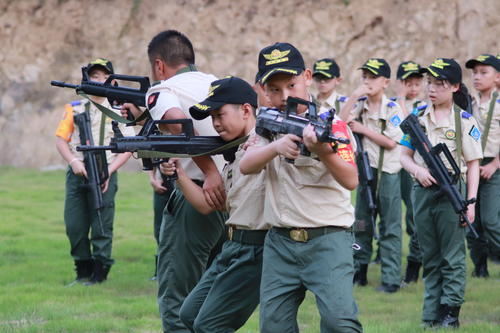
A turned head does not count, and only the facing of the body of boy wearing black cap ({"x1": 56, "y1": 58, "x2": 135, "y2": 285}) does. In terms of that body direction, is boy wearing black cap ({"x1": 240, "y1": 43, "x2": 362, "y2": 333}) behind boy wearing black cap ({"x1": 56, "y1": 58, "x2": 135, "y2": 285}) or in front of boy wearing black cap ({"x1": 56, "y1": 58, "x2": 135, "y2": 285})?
in front

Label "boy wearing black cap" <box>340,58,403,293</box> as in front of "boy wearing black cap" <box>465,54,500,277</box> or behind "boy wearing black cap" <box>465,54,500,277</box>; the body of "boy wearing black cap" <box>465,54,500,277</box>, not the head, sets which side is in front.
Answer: in front

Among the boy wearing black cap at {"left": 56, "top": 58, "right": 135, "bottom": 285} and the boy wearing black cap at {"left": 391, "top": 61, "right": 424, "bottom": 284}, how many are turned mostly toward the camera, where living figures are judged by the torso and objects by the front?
2

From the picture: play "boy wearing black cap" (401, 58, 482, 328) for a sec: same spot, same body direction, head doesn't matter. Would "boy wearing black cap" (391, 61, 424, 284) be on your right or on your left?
on your right

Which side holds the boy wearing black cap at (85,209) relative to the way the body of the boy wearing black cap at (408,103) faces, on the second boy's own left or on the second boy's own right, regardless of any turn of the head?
on the second boy's own right

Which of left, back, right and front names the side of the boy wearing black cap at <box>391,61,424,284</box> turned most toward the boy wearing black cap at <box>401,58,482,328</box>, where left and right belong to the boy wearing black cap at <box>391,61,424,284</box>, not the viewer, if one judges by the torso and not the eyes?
front
